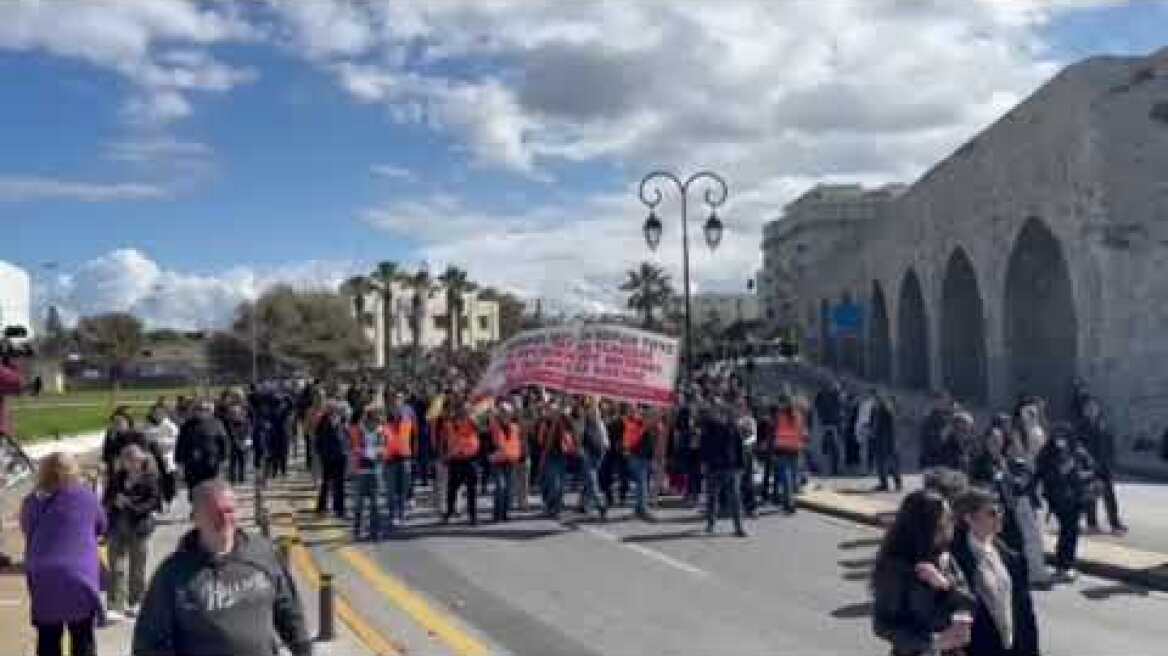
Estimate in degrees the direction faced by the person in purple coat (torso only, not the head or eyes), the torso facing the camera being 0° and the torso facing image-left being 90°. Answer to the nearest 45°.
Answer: approximately 180°

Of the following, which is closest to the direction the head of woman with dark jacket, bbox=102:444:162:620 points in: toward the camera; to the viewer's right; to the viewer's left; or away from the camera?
toward the camera

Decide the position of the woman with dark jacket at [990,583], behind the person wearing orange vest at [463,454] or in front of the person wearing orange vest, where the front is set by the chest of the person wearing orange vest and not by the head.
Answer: in front

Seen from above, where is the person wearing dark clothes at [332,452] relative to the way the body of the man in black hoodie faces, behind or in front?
behind

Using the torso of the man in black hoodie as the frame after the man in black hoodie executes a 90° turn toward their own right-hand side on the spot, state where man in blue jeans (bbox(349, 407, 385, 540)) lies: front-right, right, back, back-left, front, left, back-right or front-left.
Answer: right

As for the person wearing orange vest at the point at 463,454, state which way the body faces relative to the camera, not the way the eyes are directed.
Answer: toward the camera

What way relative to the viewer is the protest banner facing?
toward the camera

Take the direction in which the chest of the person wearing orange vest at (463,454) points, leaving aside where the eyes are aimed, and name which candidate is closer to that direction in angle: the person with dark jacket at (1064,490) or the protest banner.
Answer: the person with dark jacket

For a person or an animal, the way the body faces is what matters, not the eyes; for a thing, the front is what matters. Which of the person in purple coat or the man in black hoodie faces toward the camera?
the man in black hoodie

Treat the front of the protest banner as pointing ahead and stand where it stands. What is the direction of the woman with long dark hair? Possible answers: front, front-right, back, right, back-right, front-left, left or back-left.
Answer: front

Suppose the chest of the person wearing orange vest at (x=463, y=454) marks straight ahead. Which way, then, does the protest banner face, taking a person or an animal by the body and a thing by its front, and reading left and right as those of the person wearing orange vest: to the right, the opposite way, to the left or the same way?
the same way

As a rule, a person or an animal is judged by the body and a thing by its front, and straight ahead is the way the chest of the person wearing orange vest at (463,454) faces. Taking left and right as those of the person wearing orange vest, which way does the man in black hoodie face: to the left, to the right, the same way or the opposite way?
the same way

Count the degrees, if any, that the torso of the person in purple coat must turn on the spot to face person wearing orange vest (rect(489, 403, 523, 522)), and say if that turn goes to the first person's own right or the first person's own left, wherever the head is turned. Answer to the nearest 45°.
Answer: approximately 45° to the first person's own right

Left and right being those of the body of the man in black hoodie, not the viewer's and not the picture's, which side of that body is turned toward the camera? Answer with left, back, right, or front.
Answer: front

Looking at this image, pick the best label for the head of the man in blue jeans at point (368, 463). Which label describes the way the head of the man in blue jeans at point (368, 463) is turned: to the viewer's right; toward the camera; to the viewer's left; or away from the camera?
toward the camera

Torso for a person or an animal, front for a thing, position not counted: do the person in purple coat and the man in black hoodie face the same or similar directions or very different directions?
very different directions
